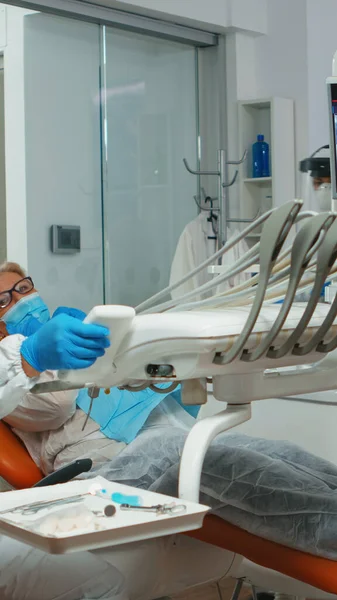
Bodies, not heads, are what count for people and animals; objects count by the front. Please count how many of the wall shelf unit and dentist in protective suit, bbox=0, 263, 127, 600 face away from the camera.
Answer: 0

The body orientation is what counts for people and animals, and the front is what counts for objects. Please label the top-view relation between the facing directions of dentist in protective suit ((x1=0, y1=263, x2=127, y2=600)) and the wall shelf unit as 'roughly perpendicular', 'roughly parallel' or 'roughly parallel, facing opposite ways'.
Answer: roughly perpendicular

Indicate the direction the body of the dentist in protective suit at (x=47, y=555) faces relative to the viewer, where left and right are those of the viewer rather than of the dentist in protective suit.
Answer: facing the viewer and to the right of the viewer

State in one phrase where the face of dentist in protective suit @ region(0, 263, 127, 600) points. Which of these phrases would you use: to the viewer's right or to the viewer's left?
to the viewer's right

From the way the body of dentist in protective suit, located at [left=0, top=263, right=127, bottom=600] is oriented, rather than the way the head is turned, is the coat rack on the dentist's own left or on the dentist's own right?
on the dentist's own left

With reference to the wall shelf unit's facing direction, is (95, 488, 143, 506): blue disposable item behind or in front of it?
in front

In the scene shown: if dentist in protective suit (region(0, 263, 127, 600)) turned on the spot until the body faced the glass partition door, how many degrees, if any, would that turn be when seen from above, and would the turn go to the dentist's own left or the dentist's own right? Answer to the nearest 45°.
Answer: approximately 135° to the dentist's own left

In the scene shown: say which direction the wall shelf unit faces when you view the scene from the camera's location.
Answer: facing the viewer and to the left of the viewer
